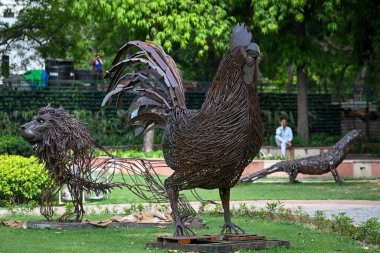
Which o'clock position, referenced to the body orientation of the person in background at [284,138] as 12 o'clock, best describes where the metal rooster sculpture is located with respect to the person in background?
The metal rooster sculpture is roughly at 12 o'clock from the person in background.

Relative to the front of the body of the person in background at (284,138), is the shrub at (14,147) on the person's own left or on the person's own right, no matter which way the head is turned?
on the person's own right

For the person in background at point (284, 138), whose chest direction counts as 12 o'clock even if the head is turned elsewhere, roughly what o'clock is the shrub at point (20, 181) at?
The shrub is roughly at 1 o'clock from the person in background.

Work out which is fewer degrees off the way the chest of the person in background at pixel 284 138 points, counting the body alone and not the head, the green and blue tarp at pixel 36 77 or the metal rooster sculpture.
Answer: the metal rooster sculpture

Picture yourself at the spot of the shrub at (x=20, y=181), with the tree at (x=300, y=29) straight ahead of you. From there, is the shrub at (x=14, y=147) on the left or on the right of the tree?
left

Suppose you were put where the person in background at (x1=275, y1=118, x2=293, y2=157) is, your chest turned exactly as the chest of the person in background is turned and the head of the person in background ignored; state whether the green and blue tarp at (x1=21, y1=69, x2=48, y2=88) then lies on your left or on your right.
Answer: on your right

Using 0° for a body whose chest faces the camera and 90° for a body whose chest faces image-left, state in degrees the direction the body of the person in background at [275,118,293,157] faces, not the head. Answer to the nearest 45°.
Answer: approximately 0°
